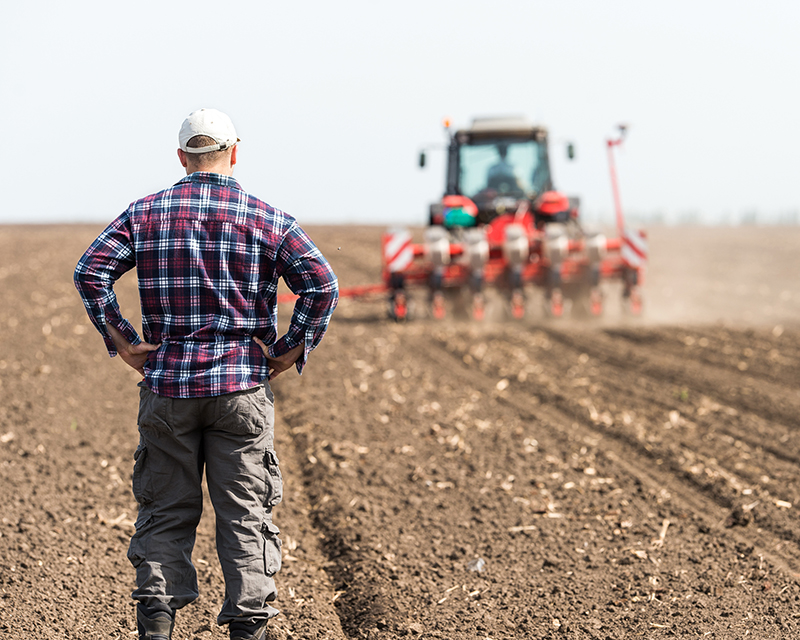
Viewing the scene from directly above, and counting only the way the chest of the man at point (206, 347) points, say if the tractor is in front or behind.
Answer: in front

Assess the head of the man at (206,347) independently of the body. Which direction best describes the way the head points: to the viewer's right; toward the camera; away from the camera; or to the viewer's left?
away from the camera

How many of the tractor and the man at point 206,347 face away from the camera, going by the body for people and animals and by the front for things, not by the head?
2

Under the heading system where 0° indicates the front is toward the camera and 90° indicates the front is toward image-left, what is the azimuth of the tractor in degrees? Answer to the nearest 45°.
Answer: approximately 180°

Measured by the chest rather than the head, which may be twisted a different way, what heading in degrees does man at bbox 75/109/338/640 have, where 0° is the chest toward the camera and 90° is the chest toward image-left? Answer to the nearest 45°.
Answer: approximately 180°

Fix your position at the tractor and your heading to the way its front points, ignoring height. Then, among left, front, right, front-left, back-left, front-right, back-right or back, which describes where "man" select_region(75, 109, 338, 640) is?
back
